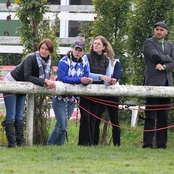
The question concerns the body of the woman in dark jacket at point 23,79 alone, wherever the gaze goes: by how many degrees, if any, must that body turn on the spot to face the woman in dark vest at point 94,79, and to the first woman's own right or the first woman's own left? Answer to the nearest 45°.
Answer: approximately 45° to the first woman's own left

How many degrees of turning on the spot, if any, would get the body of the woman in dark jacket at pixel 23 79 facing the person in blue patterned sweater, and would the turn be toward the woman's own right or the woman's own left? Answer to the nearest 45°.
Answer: approximately 45° to the woman's own left

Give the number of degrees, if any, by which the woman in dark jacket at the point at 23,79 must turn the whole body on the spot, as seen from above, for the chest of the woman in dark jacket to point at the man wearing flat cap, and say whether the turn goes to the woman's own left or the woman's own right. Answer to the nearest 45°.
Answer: approximately 45° to the woman's own left

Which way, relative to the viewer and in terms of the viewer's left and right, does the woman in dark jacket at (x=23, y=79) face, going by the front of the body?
facing the viewer and to the right of the viewer

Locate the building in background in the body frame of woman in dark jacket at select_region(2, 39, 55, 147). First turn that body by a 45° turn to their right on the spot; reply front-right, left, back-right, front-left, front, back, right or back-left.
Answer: back

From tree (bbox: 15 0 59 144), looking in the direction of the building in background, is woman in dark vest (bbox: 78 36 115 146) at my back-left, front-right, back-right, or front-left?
back-right

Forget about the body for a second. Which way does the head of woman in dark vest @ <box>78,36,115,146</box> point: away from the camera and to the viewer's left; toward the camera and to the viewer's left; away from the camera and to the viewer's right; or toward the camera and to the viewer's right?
toward the camera and to the viewer's left

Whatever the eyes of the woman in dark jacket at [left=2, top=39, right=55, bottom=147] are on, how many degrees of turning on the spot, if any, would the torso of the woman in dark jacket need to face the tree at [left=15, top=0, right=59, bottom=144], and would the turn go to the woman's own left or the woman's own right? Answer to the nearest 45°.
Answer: approximately 135° to the woman's own left

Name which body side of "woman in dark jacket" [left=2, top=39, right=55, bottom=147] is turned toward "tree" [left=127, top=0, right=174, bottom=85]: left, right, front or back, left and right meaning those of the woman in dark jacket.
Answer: left
